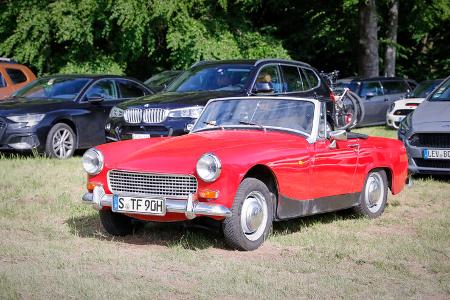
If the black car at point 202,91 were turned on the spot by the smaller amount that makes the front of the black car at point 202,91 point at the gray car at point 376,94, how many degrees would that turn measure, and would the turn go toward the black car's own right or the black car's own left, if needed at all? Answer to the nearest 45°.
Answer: approximately 180°

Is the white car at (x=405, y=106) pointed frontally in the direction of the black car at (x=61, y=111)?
yes

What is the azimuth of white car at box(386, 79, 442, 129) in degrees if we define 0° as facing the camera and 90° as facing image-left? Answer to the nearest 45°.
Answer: approximately 45°

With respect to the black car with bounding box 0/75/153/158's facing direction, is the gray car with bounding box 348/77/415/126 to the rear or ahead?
to the rear

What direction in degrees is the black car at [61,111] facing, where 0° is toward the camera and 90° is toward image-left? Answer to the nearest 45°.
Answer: approximately 45°

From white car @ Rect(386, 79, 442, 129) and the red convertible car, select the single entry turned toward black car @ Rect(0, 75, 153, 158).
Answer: the white car

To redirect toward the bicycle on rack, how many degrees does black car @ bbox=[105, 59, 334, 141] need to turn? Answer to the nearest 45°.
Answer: approximately 180°

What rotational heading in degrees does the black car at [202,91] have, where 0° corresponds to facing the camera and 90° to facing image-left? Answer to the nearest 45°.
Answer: approximately 45°
